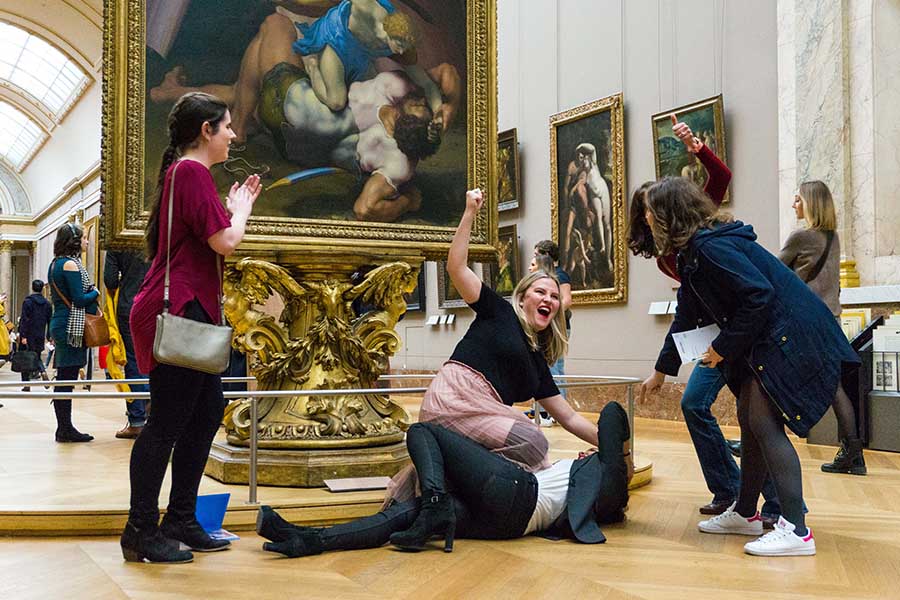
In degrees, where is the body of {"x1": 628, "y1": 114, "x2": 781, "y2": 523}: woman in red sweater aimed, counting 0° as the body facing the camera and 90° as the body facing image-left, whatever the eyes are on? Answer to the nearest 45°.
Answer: approximately 45°

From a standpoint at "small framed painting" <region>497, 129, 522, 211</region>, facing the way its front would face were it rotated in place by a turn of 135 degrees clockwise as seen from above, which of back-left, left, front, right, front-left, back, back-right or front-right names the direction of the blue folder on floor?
back

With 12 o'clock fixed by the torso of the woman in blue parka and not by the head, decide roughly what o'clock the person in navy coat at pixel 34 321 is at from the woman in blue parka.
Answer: The person in navy coat is roughly at 1 o'clock from the woman in blue parka.

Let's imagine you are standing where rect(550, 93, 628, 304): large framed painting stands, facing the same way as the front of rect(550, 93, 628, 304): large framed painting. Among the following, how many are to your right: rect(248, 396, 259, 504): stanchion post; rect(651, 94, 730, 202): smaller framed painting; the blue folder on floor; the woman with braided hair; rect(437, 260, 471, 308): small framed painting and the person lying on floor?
1

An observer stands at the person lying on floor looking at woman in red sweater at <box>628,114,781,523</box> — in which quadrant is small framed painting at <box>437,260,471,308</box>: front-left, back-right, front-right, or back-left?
front-left

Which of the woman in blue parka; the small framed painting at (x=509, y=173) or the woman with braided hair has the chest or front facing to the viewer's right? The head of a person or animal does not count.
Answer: the woman with braided hair

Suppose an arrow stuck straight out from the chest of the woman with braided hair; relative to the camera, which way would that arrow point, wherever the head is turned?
to the viewer's right

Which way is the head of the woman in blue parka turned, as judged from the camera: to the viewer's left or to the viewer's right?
to the viewer's left

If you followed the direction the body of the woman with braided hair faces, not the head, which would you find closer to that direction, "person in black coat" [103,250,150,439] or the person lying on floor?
the person lying on floor

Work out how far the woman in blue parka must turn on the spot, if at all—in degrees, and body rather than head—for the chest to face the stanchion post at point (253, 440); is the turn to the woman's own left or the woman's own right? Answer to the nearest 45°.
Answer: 0° — they already face it

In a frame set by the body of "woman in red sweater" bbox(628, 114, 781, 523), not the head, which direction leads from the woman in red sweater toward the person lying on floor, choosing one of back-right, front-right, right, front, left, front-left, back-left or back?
front

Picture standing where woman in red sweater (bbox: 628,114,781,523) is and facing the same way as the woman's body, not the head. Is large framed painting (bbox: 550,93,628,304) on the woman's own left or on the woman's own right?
on the woman's own right

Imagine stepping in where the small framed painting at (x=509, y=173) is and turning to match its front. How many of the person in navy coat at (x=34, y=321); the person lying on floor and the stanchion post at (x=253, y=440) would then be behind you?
0

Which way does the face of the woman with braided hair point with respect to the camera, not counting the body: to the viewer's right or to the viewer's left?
to the viewer's right

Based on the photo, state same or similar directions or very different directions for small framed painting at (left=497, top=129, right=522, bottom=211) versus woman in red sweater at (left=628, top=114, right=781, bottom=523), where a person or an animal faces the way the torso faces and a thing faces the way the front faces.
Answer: same or similar directions

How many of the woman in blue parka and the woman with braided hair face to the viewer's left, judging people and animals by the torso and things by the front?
1
